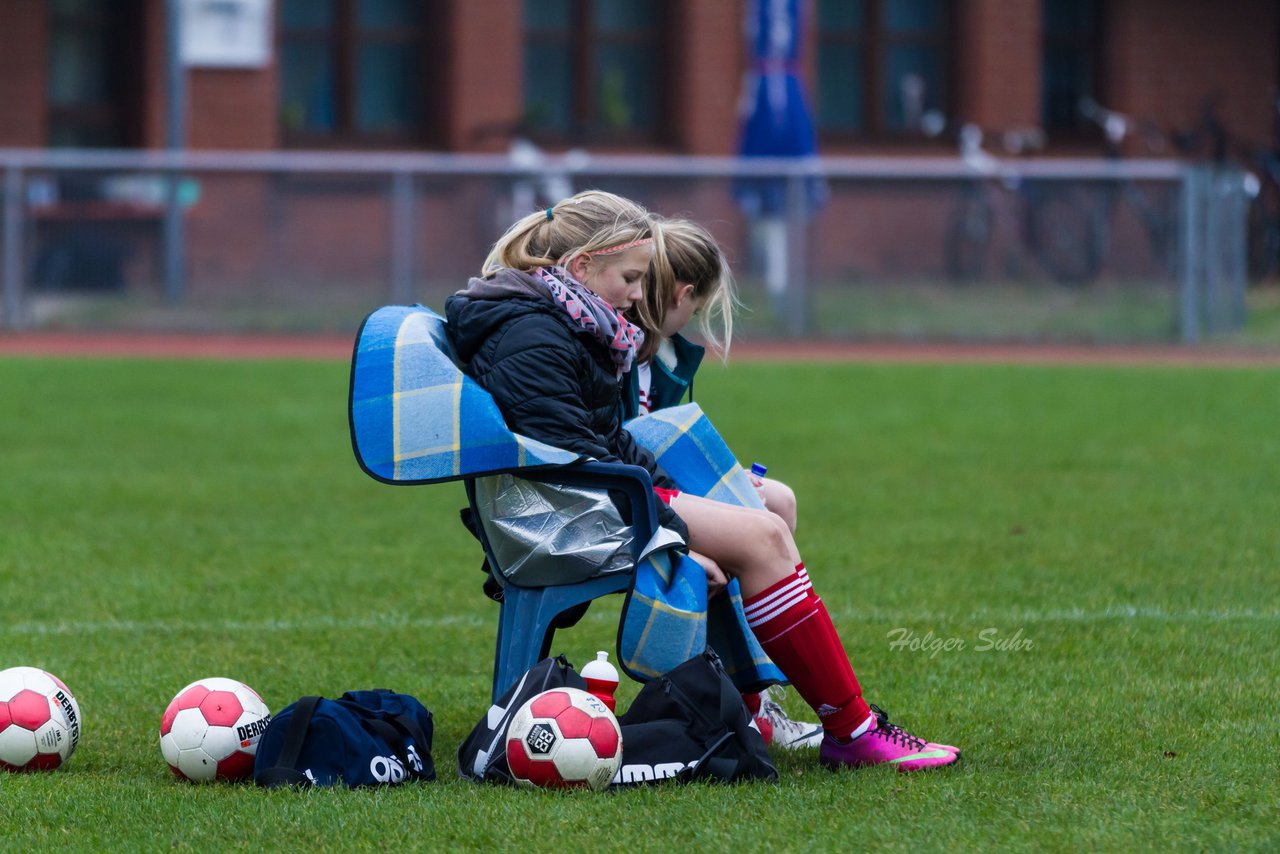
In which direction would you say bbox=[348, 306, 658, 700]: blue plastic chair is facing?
to the viewer's right

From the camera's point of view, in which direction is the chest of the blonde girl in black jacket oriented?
to the viewer's right

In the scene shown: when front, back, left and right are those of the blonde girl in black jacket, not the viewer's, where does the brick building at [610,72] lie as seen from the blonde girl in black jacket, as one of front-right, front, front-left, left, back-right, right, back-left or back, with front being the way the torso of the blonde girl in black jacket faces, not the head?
left

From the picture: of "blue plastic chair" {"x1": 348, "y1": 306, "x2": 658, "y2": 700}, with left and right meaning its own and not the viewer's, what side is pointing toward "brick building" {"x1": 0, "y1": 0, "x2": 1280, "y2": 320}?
left

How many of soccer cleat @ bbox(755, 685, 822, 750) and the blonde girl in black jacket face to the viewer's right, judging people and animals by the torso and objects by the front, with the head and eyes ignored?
2

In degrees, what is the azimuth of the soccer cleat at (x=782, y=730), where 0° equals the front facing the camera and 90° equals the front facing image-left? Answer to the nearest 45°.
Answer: approximately 270°

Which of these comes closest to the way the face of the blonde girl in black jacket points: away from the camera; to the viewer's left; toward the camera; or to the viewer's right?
to the viewer's right

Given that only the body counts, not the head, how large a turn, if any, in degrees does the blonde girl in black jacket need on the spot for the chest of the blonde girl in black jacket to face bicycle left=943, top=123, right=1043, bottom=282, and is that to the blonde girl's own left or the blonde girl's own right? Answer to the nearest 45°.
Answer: approximately 90° to the blonde girl's own left
